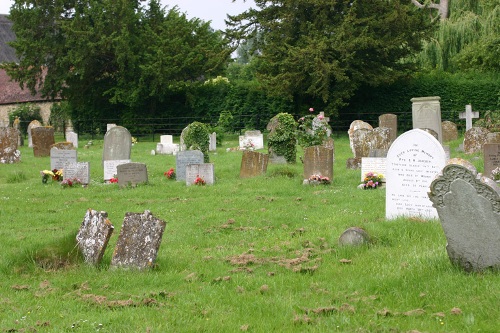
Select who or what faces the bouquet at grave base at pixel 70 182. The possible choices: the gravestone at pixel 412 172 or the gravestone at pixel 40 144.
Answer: the gravestone at pixel 40 144

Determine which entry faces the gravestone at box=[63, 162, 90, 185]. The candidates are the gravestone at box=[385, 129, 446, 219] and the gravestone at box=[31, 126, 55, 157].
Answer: the gravestone at box=[31, 126, 55, 157]

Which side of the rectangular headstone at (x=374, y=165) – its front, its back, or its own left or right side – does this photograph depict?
front

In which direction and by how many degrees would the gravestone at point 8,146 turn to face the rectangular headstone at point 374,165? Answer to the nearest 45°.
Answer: approximately 45° to its left

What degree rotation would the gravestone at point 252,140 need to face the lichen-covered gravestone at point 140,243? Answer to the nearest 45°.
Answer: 0° — it already faces it

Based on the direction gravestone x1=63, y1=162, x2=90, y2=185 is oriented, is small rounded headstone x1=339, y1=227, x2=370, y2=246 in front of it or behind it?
in front

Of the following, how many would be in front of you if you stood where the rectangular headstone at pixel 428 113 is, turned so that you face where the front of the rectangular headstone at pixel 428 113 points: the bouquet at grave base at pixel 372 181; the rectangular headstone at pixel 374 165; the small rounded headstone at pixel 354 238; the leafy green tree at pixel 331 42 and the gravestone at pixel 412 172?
4

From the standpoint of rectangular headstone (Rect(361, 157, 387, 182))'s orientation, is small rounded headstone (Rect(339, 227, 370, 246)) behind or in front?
in front

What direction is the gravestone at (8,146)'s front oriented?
toward the camera

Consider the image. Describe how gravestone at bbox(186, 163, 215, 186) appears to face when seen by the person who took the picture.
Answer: facing the viewer

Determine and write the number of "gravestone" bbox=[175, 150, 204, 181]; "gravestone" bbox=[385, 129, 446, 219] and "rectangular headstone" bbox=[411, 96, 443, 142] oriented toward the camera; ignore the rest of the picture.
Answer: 3

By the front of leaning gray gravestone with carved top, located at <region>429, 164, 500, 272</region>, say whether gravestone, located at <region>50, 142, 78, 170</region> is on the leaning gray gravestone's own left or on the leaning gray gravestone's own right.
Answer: on the leaning gray gravestone's own right

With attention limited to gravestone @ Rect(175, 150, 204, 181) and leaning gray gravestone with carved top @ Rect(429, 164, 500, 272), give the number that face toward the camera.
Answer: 2

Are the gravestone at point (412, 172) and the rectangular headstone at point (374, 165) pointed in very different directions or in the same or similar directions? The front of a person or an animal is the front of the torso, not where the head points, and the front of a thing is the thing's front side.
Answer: same or similar directions

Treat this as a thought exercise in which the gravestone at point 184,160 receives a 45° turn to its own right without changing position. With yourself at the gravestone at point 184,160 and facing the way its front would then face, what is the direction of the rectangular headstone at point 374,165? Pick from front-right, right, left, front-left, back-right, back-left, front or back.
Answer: left

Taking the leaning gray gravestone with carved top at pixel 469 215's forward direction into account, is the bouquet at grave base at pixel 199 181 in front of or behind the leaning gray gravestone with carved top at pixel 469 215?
behind

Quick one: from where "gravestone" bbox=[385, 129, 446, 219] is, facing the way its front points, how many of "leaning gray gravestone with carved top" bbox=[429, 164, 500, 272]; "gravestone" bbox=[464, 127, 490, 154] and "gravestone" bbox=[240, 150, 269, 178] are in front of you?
1

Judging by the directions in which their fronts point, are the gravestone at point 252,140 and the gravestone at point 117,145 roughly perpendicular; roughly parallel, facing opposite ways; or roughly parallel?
roughly parallel

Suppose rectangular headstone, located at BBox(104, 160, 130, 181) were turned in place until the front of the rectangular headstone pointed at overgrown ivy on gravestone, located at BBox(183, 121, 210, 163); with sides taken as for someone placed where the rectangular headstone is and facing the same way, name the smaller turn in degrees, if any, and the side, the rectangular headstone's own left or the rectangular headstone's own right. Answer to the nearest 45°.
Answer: approximately 135° to the rectangular headstone's own left

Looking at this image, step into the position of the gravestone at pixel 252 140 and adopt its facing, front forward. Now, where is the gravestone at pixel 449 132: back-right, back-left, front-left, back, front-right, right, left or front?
left

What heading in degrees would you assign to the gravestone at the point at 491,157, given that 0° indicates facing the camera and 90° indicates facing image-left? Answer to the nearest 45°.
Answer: approximately 0°
